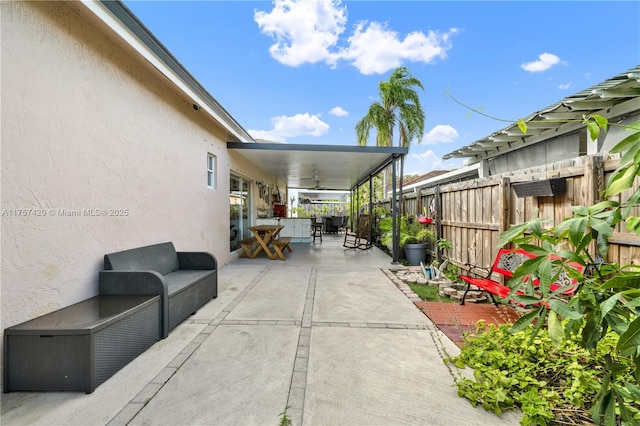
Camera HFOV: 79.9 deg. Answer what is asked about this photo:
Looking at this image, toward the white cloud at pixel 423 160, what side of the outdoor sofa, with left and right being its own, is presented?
left

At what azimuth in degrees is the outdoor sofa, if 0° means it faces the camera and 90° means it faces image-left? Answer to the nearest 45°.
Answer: approximately 315°

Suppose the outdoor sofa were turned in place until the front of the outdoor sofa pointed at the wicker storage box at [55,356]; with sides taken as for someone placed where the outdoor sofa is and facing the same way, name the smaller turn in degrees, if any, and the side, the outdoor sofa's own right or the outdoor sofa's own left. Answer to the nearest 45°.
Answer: approximately 90° to the outdoor sofa's own right

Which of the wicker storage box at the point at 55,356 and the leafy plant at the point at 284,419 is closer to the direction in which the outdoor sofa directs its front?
the leafy plant

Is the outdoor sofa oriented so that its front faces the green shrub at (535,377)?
yes

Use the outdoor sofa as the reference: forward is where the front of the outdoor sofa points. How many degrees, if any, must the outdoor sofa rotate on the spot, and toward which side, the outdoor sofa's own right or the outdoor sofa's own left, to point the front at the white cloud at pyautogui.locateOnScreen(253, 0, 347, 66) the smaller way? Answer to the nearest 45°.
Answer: approximately 90° to the outdoor sofa's own left

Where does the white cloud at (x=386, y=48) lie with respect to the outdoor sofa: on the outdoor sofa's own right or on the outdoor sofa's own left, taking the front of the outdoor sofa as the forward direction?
on the outdoor sofa's own left

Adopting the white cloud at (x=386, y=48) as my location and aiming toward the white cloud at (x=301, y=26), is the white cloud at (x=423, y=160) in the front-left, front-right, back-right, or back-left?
back-right

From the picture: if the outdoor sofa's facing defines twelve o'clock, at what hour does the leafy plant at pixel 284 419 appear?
The leafy plant is roughly at 1 o'clock from the outdoor sofa.

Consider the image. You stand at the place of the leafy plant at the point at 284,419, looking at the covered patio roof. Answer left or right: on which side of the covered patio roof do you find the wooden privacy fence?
right
